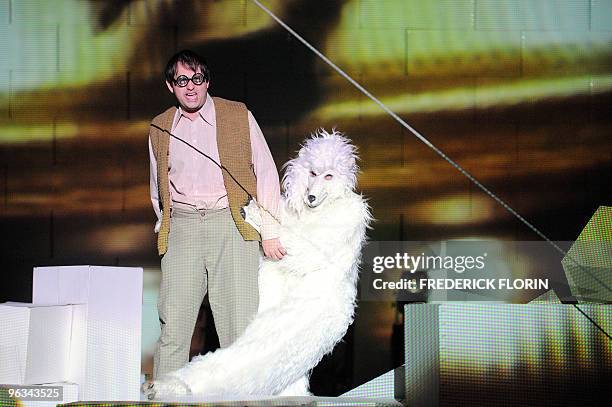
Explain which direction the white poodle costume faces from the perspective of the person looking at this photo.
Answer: facing the viewer and to the left of the viewer

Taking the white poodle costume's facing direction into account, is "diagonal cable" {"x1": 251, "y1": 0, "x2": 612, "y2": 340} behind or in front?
behind

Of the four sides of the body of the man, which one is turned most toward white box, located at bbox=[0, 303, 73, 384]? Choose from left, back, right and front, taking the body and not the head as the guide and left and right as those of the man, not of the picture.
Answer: right

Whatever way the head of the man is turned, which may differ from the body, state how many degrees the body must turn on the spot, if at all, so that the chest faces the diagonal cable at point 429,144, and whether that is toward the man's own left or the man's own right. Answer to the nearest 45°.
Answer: approximately 135° to the man's own left

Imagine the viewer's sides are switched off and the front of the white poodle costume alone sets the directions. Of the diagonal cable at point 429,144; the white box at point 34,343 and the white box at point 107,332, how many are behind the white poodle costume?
1

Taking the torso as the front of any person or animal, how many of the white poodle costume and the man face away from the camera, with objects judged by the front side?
0

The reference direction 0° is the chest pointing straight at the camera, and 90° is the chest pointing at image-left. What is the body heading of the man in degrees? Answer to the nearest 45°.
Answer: approximately 0°
